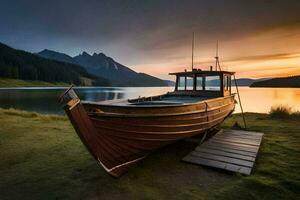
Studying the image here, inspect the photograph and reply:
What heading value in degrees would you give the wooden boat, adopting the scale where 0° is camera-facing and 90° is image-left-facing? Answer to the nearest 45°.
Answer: approximately 45°
